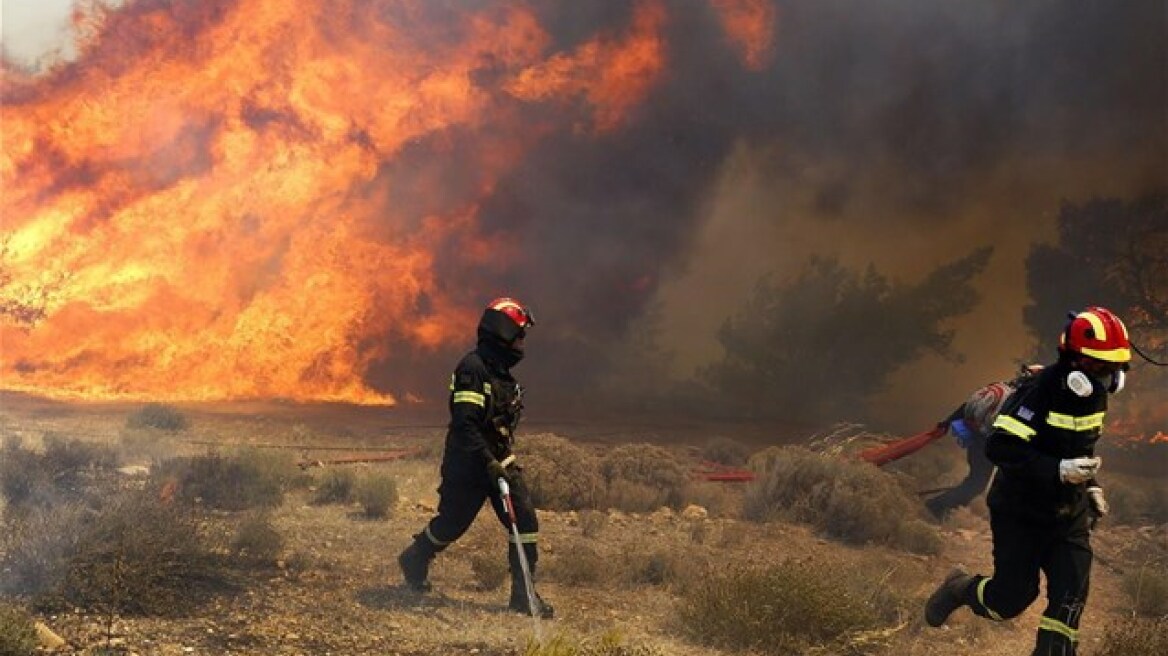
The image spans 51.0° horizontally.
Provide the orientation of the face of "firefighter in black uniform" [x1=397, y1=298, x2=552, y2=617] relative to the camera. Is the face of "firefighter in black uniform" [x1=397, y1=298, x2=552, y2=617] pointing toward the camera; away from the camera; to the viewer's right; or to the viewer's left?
to the viewer's right

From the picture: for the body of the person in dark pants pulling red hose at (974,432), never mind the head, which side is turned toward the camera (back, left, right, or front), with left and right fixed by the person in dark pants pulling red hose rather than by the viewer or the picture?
right

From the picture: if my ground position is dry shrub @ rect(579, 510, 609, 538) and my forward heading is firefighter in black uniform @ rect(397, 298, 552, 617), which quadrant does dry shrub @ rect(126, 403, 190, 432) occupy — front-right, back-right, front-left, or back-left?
back-right

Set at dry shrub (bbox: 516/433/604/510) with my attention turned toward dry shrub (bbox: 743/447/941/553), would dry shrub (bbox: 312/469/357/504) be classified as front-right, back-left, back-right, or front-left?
back-right

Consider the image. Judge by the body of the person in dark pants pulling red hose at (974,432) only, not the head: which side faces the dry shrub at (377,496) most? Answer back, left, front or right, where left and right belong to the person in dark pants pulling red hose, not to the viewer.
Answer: back

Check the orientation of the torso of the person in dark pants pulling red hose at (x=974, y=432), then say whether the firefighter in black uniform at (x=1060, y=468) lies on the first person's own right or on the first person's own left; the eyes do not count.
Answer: on the first person's own right

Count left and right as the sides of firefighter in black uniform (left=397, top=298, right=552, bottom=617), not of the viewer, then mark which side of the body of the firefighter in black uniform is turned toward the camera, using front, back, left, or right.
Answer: right

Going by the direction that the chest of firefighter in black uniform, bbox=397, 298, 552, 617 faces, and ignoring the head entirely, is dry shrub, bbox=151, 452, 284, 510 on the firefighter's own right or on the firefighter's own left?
on the firefighter's own left
